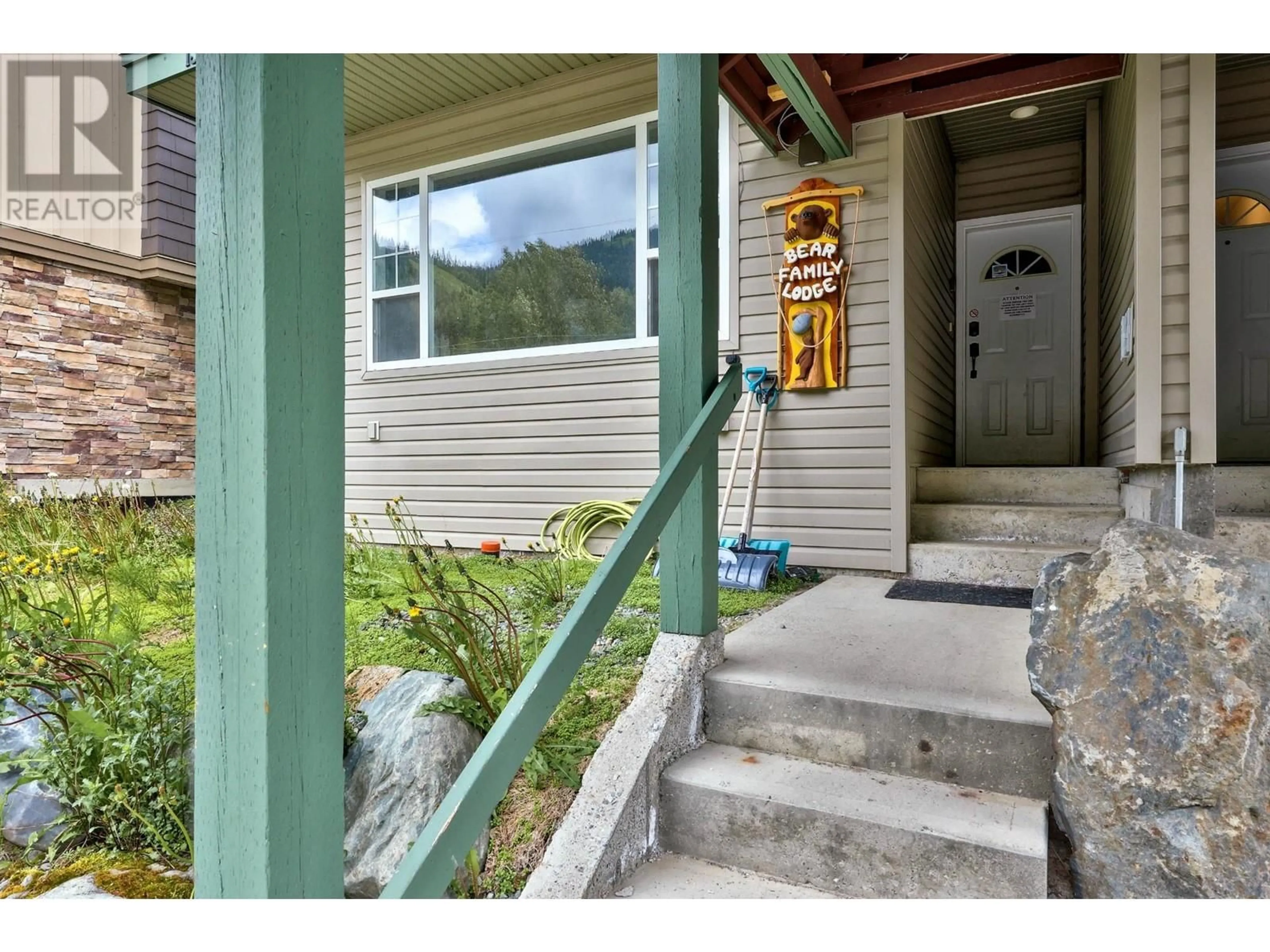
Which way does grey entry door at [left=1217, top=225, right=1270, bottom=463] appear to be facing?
toward the camera

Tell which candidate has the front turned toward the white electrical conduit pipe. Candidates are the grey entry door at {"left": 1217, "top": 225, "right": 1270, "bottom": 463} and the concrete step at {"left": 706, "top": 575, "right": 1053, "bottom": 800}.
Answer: the grey entry door

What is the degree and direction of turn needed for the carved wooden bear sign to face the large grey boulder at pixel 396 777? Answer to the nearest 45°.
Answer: approximately 45° to its right

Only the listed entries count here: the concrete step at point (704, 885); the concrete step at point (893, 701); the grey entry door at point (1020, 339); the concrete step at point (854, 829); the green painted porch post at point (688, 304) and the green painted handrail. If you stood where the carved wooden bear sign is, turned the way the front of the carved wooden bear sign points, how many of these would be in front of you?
5

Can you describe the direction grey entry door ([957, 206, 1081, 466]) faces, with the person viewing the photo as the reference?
facing the viewer

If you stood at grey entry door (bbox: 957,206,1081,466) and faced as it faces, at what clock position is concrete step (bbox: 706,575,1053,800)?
The concrete step is roughly at 12 o'clock from the grey entry door.

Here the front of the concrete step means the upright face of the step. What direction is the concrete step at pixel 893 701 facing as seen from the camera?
toward the camera

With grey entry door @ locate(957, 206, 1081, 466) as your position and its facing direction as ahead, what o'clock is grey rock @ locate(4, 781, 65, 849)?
The grey rock is roughly at 1 o'clock from the grey entry door.

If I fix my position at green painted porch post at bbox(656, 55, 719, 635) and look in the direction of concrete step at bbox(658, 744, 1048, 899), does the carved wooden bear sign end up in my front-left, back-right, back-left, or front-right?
back-left

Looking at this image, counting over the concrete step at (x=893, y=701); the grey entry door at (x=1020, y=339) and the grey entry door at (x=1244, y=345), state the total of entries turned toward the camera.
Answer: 3

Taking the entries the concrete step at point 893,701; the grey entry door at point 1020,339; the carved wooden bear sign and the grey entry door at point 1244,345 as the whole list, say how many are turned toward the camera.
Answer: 4

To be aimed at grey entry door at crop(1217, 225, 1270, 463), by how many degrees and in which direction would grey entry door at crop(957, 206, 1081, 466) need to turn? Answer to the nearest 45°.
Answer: approximately 45° to its left
